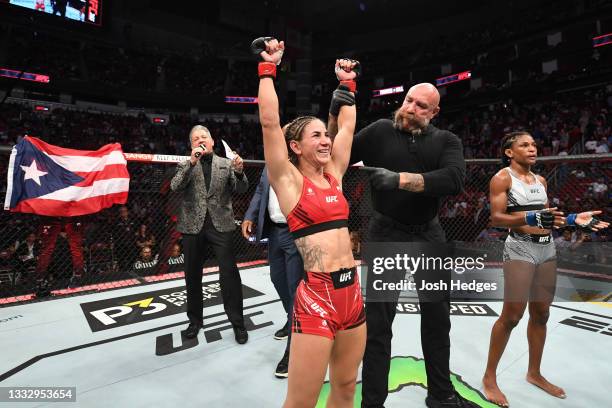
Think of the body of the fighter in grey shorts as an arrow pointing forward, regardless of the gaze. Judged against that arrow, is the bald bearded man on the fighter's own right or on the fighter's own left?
on the fighter's own right

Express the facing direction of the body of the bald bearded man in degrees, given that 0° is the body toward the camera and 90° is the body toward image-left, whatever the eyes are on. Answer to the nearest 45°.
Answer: approximately 0°

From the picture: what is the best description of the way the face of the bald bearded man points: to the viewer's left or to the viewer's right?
to the viewer's left

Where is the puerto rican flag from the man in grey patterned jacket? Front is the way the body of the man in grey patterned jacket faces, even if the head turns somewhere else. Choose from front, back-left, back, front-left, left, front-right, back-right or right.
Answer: back-right

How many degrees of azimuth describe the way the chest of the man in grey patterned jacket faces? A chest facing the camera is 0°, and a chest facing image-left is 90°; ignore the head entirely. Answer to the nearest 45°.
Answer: approximately 0°

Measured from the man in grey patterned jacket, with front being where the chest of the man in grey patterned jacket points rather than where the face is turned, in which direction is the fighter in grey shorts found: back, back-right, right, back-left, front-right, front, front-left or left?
front-left

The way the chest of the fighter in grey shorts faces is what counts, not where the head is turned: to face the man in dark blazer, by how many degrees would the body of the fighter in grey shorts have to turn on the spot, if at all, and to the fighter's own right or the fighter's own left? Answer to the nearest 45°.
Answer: approximately 135° to the fighter's own right

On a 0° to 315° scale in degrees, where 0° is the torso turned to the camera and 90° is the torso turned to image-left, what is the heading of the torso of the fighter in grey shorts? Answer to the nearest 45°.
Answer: approximately 315°
